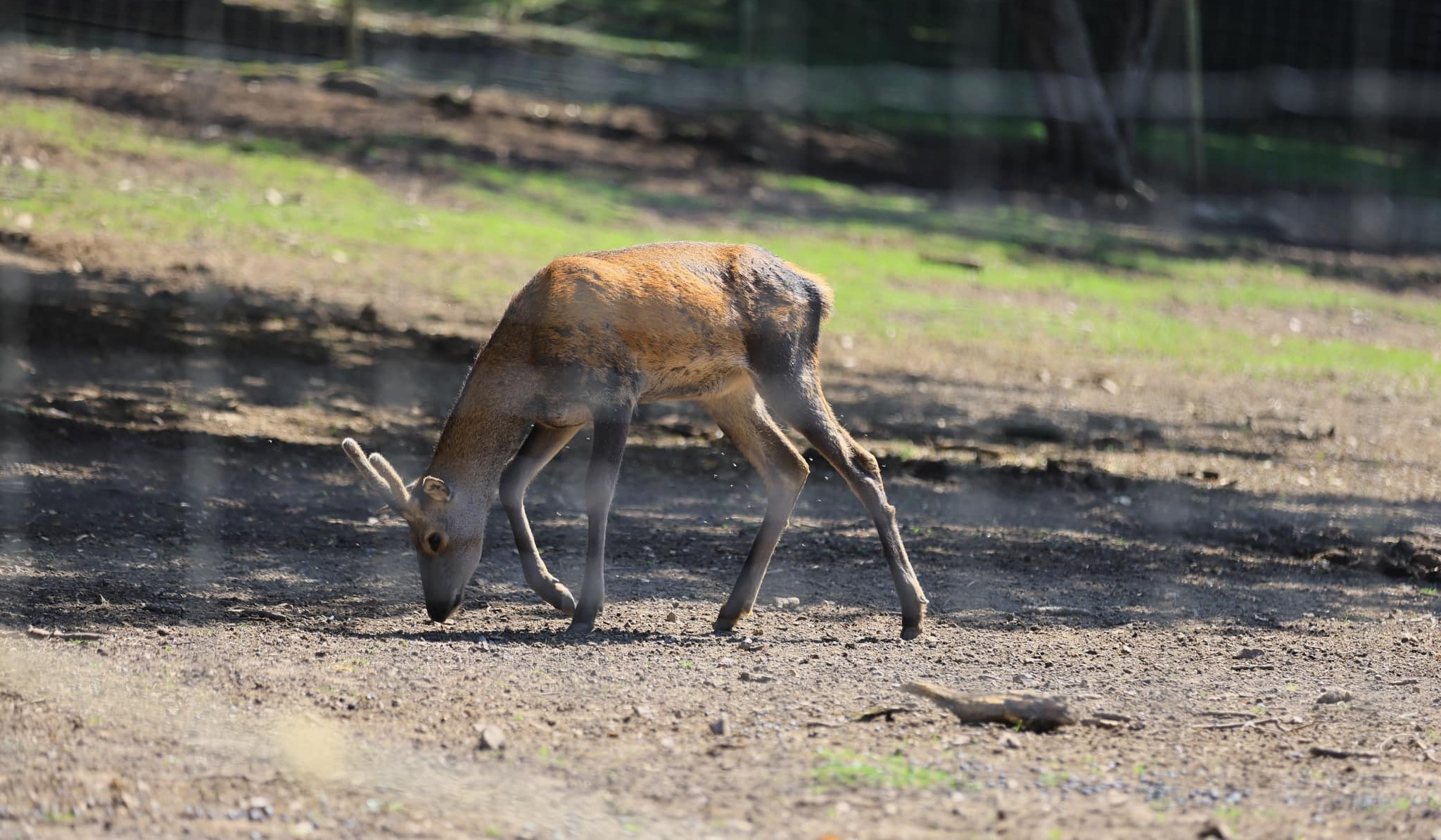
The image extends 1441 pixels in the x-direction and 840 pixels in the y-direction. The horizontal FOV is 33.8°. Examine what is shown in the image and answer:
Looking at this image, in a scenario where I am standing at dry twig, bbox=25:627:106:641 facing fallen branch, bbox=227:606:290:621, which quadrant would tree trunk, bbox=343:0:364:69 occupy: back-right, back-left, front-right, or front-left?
front-left

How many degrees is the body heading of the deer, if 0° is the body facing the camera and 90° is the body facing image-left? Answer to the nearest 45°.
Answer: approximately 90°

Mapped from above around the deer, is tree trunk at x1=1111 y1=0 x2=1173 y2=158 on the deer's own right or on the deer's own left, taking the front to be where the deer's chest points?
on the deer's own right

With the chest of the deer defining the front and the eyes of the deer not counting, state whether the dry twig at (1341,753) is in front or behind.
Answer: behind

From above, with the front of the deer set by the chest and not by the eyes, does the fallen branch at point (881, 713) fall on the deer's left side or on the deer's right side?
on the deer's left side

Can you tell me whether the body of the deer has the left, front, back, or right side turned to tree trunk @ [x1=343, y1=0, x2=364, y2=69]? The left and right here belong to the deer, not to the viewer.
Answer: right

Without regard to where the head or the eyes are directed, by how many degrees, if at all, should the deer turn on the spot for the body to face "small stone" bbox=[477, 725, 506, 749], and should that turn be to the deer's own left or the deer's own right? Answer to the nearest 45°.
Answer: approximately 90° to the deer's own left

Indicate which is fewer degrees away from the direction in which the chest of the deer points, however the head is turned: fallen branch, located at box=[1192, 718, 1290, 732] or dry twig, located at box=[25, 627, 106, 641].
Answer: the dry twig

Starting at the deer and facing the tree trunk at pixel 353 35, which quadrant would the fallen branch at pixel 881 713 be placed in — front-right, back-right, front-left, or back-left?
back-right

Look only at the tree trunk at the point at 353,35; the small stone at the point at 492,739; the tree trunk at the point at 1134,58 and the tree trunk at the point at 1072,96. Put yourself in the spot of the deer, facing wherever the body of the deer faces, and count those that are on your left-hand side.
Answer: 1

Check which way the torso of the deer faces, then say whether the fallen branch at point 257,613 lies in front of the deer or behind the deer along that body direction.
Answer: in front

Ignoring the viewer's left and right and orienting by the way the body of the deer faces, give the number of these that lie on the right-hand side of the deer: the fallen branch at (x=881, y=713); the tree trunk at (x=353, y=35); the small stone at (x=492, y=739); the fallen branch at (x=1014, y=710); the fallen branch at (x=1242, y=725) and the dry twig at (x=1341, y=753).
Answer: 1

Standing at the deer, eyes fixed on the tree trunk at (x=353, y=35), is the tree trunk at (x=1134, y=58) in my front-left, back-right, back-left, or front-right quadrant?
front-right

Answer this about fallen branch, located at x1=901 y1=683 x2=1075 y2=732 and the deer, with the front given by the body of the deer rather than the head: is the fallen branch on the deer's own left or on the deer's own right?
on the deer's own left

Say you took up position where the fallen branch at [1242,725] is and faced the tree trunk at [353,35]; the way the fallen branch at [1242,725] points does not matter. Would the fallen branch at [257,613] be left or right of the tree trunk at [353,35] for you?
left
